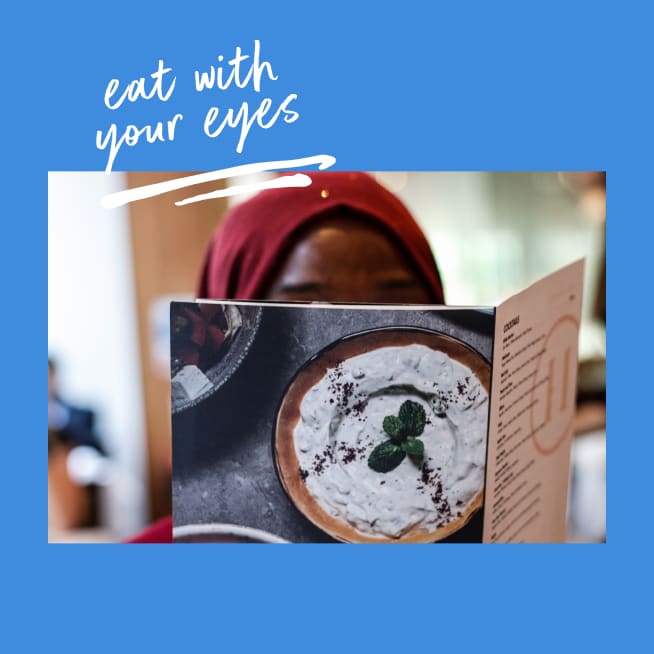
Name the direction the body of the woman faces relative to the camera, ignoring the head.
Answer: toward the camera
